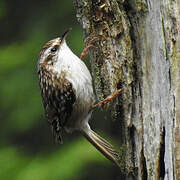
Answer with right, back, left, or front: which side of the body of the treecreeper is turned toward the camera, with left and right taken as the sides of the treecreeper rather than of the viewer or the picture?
right
